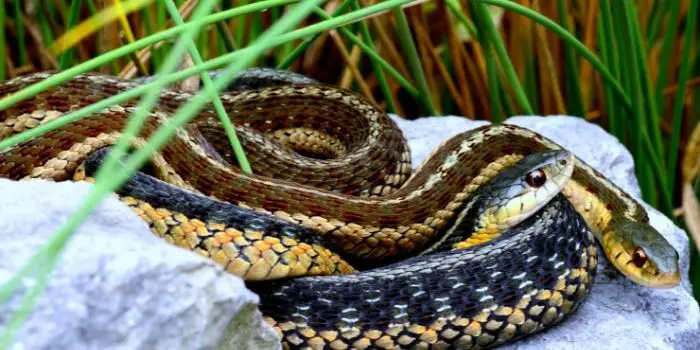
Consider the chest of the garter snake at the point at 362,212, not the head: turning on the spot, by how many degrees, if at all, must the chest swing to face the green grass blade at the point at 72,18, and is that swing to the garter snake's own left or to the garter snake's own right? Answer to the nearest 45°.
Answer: approximately 135° to the garter snake's own left

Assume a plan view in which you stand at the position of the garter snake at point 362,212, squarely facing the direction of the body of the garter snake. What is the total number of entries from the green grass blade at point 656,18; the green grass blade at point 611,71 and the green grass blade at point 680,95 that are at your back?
0

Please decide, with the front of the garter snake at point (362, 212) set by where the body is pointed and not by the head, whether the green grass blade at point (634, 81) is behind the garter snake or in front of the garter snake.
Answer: in front

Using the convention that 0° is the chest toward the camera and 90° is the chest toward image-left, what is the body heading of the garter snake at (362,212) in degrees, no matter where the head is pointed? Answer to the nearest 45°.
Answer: approximately 270°

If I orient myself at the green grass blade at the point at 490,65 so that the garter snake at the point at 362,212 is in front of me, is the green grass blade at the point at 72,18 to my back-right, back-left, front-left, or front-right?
front-right

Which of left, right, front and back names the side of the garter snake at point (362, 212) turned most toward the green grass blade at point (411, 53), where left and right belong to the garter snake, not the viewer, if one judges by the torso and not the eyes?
left

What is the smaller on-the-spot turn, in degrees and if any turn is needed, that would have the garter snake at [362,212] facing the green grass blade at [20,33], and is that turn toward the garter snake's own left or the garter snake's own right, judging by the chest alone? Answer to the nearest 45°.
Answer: approximately 135° to the garter snake's own left
